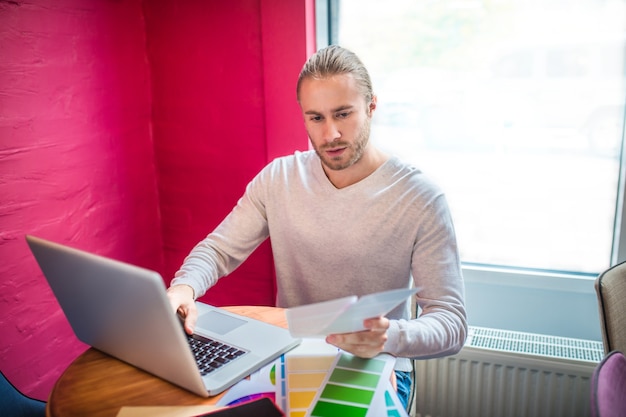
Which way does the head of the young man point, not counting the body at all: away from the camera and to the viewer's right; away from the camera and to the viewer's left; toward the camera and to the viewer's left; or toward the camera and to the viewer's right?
toward the camera and to the viewer's left

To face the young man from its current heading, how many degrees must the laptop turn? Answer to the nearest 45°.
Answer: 0° — it already faces them

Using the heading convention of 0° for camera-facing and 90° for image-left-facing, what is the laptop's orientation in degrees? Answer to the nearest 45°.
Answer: approximately 225°

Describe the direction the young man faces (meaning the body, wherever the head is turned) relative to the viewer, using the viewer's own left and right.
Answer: facing the viewer and to the left of the viewer

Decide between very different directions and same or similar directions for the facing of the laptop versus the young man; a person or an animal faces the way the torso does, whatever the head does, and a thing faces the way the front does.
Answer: very different directions

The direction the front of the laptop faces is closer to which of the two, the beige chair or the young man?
the young man

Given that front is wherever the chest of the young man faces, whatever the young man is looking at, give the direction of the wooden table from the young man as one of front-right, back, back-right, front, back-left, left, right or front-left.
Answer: front

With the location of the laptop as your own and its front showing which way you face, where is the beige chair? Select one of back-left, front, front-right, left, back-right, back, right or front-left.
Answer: front-right

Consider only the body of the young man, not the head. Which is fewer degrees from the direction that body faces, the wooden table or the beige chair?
the wooden table

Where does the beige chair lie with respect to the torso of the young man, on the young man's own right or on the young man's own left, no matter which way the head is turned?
on the young man's own left
